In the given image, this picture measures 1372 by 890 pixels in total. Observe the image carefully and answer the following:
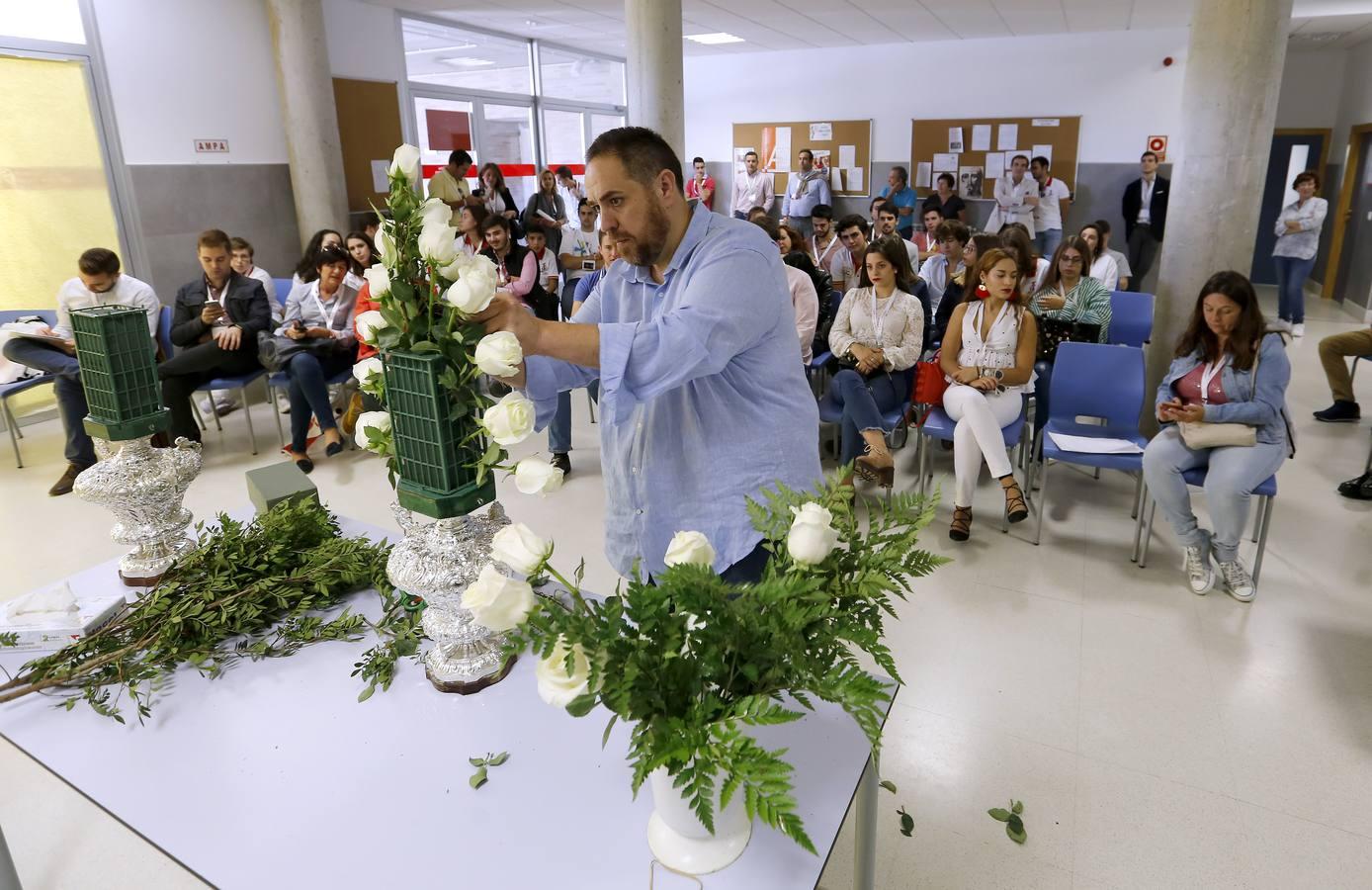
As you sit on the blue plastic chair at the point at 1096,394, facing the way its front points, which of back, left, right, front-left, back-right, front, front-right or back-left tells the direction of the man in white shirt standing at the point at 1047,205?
back

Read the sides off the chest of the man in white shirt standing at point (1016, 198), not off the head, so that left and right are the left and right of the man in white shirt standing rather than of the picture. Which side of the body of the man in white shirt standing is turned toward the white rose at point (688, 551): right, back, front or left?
front

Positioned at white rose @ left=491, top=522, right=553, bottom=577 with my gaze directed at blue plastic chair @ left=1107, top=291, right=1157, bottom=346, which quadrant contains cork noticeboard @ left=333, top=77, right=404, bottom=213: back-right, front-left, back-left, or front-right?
front-left

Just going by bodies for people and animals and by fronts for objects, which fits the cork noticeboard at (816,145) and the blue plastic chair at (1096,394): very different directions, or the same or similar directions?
same or similar directions

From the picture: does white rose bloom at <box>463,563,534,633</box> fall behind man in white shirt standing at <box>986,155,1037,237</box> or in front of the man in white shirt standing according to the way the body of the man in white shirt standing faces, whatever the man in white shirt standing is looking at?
in front

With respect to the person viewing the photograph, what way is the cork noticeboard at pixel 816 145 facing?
facing the viewer

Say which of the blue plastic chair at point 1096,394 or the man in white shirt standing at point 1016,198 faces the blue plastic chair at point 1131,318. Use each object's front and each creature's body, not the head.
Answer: the man in white shirt standing

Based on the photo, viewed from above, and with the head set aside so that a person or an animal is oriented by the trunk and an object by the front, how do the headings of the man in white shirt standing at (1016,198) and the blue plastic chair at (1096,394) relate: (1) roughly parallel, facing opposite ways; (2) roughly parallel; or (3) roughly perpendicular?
roughly parallel

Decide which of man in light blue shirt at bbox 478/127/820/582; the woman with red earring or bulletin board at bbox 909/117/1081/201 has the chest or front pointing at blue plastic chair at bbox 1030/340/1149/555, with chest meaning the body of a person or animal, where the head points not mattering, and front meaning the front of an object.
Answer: the bulletin board

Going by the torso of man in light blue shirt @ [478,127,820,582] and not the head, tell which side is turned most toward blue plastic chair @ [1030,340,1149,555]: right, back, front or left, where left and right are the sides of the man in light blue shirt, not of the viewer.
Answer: back

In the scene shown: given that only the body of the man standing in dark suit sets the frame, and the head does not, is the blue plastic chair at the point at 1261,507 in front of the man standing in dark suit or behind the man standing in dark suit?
in front

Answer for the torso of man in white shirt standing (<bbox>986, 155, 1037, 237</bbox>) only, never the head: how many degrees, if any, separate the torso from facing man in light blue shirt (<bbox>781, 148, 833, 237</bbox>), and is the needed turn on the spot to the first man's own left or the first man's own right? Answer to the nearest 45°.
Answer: approximately 90° to the first man's own right

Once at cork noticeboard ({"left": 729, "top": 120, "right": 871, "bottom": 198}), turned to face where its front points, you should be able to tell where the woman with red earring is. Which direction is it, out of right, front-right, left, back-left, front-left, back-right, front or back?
front

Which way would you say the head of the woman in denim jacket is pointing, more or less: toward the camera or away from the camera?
toward the camera

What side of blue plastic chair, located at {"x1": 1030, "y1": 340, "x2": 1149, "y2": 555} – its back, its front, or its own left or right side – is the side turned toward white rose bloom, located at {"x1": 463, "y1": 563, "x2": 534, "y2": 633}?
front

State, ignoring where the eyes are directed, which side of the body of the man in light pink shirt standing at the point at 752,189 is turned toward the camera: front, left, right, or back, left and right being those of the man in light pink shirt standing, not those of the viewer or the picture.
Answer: front

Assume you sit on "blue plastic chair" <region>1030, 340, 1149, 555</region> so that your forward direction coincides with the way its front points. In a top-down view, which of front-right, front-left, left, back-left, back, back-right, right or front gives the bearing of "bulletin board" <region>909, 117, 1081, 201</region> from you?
back
